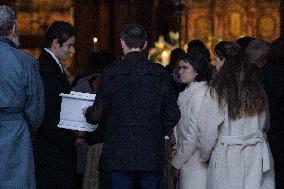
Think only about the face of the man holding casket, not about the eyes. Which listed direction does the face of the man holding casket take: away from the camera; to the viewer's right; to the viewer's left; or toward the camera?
to the viewer's right

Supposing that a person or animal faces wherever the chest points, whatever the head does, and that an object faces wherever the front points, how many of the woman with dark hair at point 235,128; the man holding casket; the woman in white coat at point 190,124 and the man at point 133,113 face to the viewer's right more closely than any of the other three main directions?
1

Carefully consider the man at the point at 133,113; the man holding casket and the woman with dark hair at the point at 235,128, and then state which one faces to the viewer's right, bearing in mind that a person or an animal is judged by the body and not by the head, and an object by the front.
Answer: the man holding casket

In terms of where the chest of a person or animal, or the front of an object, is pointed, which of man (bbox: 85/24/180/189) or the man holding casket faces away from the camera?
the man

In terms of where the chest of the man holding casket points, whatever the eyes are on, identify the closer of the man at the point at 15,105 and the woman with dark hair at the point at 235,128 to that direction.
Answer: the woman with dark hair

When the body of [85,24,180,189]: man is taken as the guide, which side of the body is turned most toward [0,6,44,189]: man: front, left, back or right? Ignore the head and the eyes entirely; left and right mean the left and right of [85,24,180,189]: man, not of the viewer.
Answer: left

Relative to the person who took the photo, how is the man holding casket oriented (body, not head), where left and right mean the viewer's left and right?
facing to the right of the viewer

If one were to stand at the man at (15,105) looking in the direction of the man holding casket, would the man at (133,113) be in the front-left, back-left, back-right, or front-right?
front-right

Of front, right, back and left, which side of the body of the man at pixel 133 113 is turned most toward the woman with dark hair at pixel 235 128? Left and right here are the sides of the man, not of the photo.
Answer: right

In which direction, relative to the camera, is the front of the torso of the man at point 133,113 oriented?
away from the camera

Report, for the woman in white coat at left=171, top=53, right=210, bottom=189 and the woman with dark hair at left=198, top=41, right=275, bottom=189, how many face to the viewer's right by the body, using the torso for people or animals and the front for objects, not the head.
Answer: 0
